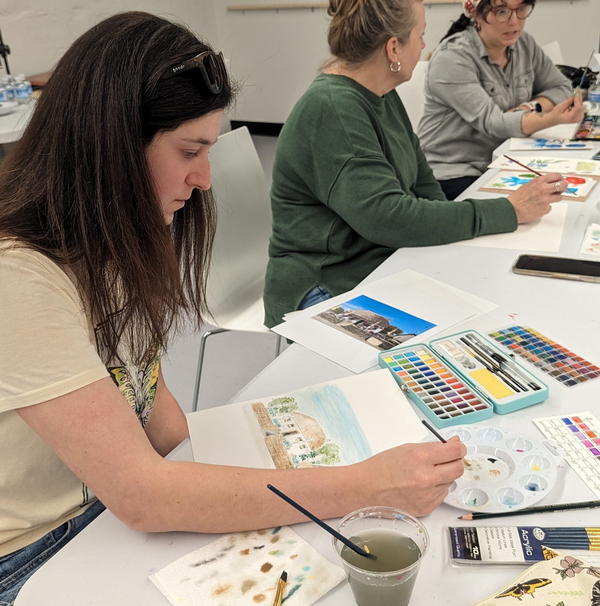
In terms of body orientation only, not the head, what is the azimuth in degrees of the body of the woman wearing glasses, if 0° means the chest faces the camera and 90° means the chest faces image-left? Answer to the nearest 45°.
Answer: approximately 315°

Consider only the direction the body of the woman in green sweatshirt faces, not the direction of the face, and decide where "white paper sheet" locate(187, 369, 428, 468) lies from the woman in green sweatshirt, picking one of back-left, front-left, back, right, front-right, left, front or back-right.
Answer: right

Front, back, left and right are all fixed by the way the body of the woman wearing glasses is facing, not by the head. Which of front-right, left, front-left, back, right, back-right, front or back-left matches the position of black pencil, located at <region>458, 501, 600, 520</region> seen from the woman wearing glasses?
front-right

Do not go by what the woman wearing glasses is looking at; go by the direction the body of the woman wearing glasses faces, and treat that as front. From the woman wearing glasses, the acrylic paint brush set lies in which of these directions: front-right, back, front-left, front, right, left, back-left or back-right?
front-right

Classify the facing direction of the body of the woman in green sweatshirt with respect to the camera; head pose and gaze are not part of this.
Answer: to the viewer's right

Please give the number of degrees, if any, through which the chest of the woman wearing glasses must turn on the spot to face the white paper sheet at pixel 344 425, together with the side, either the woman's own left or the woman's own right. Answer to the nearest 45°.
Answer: approximately 45° to the woman's own right

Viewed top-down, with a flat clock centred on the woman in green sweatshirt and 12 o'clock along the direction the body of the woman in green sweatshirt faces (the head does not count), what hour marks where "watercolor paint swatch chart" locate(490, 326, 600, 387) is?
The watercolor paint swatch chart is roughly at 2 o'clock from the woman in green sweatshirt.

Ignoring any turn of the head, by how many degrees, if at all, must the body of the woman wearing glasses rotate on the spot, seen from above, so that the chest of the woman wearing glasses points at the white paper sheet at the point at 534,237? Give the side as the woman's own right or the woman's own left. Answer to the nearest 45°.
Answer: approximately 45° to the woman's own right

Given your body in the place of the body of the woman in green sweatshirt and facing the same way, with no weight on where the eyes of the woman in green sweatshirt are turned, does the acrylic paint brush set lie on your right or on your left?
on your right
